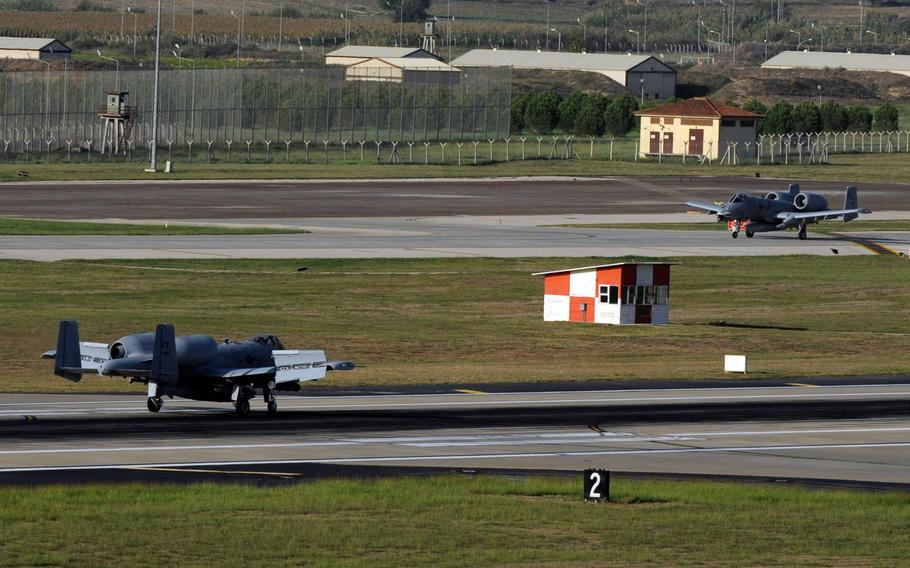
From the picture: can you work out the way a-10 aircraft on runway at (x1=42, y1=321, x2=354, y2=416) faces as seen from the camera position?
facing away from the viewer and to the right of the viewer

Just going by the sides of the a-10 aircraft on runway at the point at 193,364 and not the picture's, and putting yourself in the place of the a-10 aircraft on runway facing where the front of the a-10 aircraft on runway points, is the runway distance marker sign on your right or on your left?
on your right
